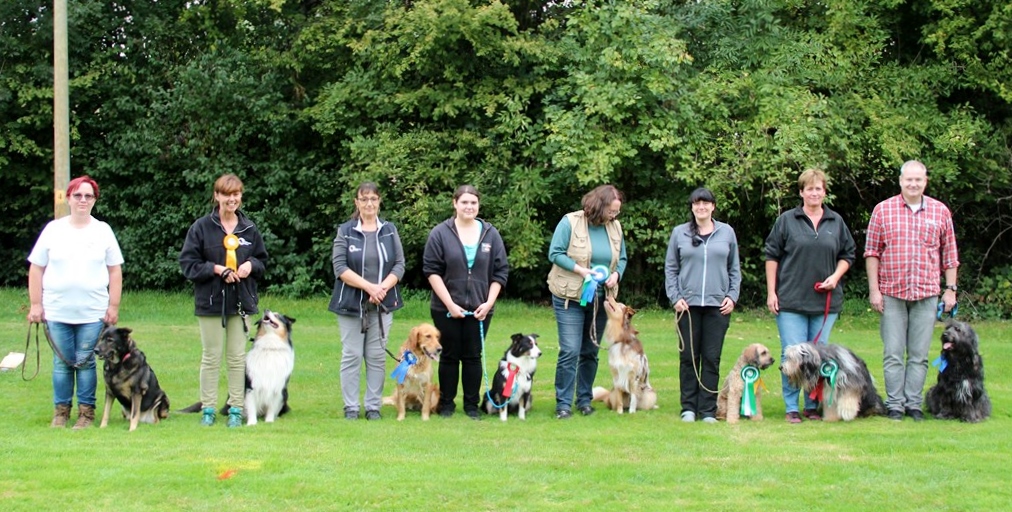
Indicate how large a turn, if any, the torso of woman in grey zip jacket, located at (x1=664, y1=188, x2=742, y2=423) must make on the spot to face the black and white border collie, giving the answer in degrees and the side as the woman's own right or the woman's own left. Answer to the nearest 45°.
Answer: approximately 90° to the woman's own right

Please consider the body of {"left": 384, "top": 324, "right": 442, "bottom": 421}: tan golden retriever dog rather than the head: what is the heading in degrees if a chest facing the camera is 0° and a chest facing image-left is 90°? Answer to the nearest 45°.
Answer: approximately 0°

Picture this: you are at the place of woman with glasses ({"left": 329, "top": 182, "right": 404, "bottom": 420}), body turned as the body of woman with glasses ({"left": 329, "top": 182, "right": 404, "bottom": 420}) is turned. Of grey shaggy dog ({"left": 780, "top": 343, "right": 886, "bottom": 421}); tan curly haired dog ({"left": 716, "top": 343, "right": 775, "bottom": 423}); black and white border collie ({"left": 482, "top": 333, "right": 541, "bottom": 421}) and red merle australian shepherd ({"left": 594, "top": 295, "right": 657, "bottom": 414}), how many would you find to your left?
4

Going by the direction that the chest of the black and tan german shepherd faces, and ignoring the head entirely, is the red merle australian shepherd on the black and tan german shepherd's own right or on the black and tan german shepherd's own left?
on the black and tan german shepherd's own left

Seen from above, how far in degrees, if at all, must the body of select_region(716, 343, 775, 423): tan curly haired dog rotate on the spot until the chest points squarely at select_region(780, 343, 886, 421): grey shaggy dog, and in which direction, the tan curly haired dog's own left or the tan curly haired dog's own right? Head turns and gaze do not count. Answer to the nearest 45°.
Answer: approximately 45° to the tan curly haired dog's own left

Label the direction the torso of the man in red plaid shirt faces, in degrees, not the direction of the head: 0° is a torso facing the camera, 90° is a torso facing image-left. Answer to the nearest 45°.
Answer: approximately 0°

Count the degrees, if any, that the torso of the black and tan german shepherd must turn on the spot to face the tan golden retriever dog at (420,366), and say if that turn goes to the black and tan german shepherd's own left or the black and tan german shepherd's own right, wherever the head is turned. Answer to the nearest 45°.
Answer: approximately 135° to the black and tan german shepherd's own left
